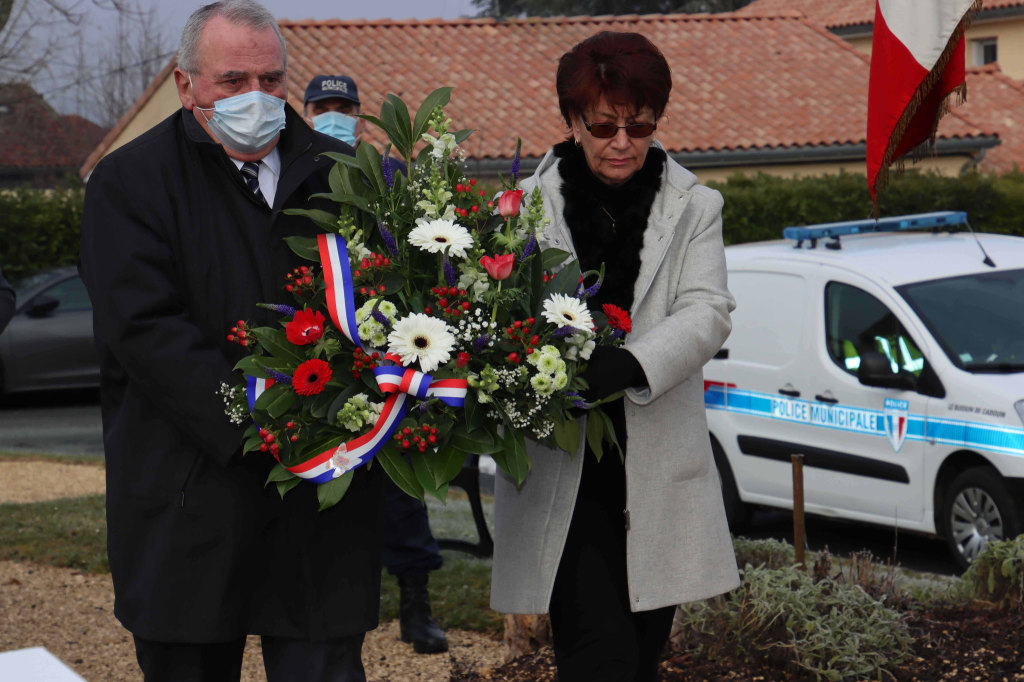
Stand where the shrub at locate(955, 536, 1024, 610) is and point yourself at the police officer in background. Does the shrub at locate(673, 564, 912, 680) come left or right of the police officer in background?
left

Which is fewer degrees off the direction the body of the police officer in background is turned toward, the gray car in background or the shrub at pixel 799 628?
the shrub

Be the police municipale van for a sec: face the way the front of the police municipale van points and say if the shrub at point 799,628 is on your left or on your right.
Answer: on your right

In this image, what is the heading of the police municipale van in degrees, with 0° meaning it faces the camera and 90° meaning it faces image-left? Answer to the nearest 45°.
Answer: approximately 315°

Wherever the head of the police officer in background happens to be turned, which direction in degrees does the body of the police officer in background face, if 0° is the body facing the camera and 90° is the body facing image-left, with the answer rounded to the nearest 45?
approximately 0°

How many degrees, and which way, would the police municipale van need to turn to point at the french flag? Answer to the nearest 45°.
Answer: approximately 45° to its right

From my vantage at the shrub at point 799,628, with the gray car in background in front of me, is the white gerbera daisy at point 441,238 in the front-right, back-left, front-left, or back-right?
back-left

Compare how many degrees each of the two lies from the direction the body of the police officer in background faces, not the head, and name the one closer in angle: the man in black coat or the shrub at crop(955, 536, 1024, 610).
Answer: the man in black coat

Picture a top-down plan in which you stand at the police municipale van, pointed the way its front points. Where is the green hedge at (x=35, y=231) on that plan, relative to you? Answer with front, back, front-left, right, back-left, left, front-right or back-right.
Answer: back

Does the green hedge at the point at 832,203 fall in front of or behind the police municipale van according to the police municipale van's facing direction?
behind
